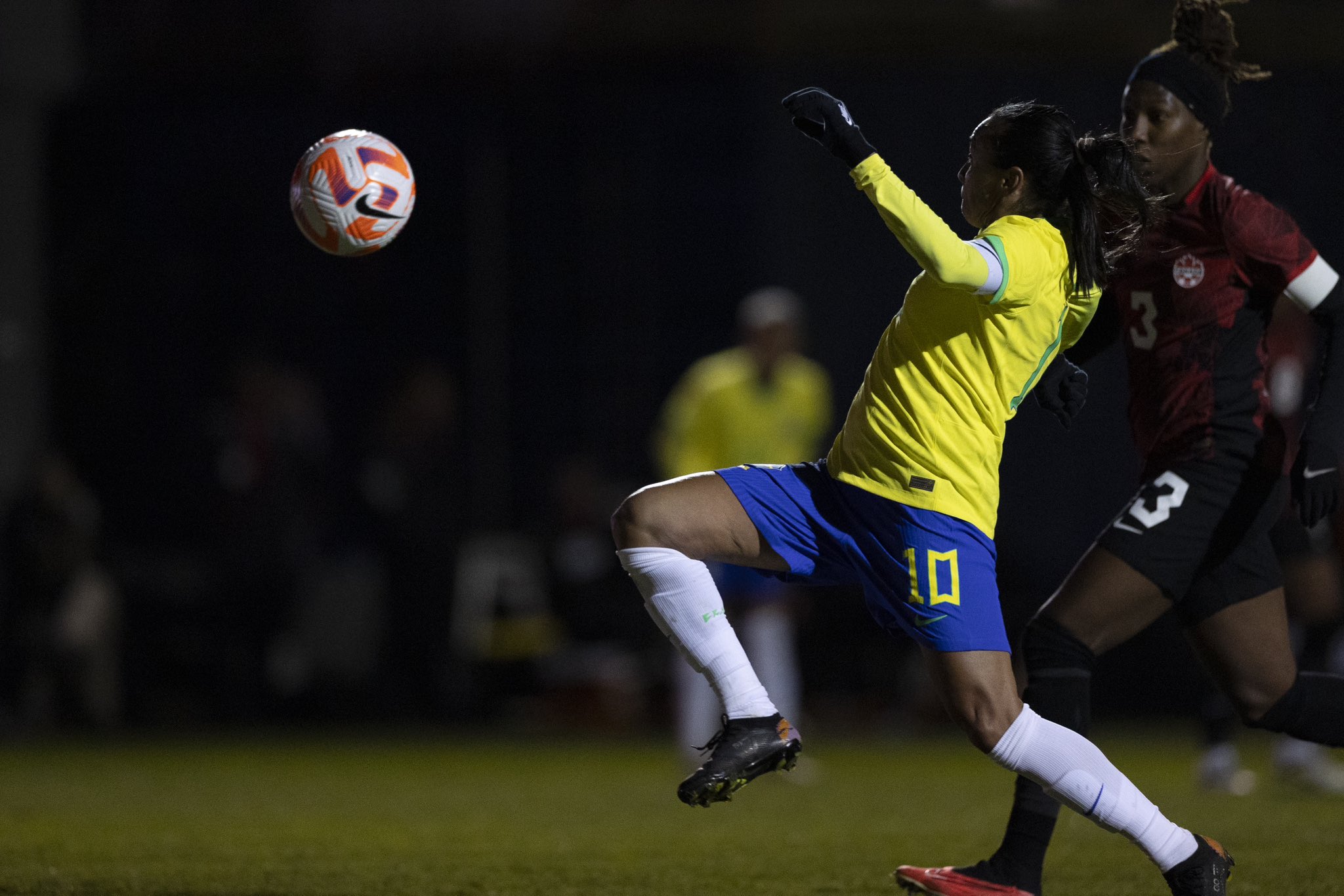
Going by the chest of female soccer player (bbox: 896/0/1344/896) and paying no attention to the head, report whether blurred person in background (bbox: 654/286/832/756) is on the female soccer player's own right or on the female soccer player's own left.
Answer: on the female soccer player's own right

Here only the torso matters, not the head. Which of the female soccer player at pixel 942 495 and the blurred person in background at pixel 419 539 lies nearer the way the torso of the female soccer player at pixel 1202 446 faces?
the female soccer player

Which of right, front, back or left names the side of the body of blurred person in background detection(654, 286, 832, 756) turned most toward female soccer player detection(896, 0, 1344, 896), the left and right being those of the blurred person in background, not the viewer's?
front

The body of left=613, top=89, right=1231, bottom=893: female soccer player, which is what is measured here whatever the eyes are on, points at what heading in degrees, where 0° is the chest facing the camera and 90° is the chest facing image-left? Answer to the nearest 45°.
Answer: approximately 90°

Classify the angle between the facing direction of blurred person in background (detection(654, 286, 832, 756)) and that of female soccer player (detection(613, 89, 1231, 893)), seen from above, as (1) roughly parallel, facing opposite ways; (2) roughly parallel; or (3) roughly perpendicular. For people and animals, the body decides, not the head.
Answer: roughly perpendicular

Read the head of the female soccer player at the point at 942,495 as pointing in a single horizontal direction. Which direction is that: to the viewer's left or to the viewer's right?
to the viewer's left

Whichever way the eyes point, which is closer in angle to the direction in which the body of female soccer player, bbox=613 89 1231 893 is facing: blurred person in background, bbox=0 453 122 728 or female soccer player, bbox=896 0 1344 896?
the blurred person in background

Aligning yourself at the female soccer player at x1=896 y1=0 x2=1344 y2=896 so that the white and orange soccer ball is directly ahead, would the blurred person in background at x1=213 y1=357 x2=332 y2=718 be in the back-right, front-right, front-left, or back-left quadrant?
front-right

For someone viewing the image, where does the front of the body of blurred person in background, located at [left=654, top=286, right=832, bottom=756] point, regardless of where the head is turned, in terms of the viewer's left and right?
facing the viewer

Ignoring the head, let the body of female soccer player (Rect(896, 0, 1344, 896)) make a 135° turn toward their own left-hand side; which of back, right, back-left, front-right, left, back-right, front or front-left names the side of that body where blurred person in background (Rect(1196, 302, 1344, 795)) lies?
left

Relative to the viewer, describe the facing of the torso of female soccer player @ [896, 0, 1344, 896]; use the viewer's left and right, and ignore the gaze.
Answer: facing the viewer and to the left of the viewer

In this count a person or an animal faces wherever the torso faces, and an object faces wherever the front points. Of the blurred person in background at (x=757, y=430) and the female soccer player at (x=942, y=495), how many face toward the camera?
1
